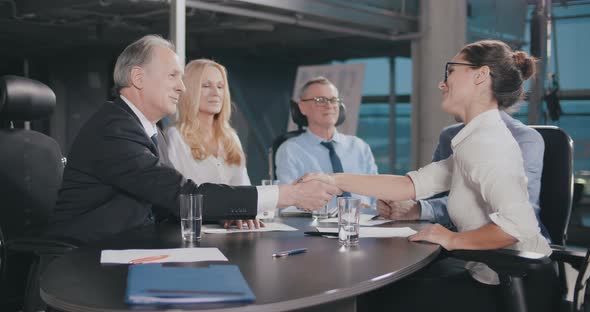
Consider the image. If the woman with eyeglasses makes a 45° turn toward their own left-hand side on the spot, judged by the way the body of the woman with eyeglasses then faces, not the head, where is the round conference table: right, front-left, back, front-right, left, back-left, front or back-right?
front

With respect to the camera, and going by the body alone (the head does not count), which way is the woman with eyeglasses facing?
to the viewer's left

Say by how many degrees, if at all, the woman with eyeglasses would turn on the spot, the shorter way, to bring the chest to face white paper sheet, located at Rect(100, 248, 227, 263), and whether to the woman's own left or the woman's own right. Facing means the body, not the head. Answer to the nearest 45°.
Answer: approximately 45° to the woman's own left

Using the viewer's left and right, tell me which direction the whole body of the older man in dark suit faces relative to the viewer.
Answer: facing to the right of the viewer

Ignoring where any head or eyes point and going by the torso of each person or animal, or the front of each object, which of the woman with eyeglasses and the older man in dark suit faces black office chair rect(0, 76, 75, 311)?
the woman with eyeglasses

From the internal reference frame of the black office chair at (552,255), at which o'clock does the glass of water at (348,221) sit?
The glass of water is roughly at 11 o'clock from the black office chair.

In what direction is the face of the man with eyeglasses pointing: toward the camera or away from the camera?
toward the camera

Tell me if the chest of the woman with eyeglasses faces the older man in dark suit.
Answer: yes

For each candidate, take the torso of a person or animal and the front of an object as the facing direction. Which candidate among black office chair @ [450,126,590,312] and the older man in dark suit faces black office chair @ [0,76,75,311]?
black office chair @ [450,126,590,312]

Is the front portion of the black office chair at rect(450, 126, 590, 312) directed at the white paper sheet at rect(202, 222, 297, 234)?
yes

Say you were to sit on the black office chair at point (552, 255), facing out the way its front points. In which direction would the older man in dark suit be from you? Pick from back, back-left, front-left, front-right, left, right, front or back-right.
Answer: front

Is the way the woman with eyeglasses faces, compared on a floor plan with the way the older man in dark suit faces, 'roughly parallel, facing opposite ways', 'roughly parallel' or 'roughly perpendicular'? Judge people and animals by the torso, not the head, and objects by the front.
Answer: roughly parallel, facing opposite ways

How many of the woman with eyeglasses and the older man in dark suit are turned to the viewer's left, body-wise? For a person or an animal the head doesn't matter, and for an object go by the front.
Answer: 1

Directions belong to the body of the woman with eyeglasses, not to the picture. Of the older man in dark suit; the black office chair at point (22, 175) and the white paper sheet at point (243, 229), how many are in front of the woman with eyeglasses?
3

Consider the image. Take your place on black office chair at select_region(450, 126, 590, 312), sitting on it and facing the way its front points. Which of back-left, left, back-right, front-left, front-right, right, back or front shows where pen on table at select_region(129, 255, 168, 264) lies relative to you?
front-left

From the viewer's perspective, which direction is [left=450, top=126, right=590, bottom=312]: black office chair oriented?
to the viewer's left
